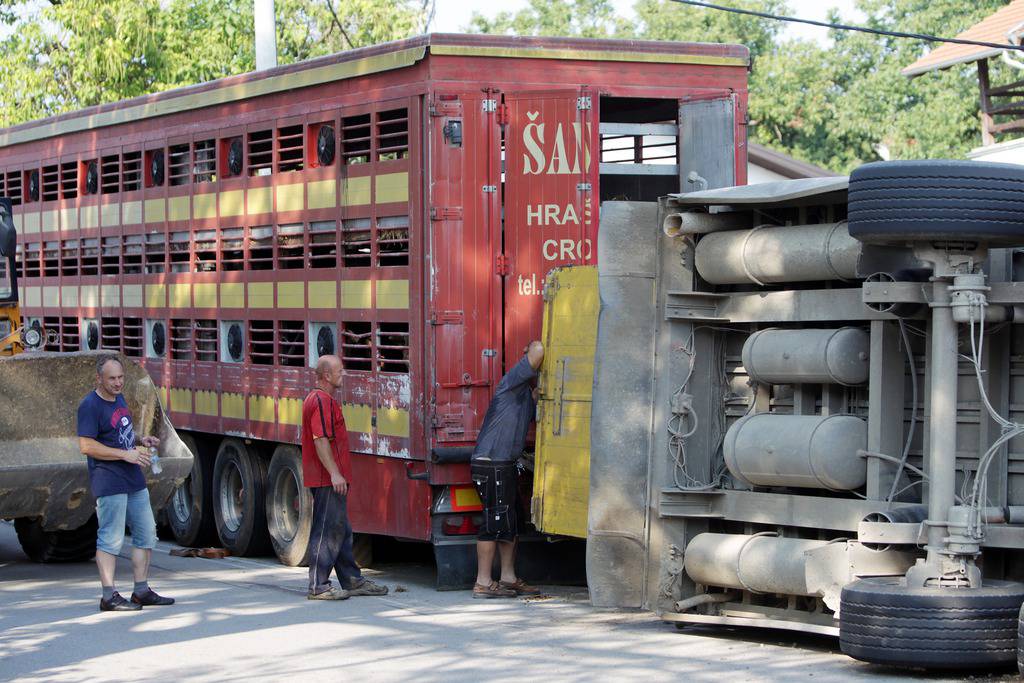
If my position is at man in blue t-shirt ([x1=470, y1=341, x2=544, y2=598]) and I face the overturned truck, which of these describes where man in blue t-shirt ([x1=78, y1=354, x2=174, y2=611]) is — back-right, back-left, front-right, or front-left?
back-right

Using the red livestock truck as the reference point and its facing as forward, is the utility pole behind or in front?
in front

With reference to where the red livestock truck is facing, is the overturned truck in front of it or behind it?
behind

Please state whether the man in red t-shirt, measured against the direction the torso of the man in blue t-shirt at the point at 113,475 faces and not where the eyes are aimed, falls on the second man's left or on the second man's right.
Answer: on the second man's left

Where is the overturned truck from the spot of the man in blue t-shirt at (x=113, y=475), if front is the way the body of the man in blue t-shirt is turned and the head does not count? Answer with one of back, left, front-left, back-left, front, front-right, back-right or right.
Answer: front

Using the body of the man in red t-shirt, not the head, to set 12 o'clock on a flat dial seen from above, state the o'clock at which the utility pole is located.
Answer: The utility pole is roughly at 9 o'clock from the man in red t-shirt.

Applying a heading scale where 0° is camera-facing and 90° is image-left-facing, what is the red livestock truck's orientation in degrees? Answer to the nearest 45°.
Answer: approximately 135°

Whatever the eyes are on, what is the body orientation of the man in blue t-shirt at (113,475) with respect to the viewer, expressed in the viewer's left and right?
facing the viewer and to the right of the viewer

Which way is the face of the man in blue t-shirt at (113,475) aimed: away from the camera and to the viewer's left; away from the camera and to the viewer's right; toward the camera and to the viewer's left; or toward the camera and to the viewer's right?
toward the camera and to the viewer's right

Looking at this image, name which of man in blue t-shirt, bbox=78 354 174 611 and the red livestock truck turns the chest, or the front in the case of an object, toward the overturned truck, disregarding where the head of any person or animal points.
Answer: the man in blue t-shirt

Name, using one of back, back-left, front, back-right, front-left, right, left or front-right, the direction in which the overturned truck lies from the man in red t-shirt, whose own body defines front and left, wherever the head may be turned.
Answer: front-right

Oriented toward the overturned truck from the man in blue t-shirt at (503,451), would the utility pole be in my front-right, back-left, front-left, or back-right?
back-left

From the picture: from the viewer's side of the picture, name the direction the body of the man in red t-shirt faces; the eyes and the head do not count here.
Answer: to the viewer's right
